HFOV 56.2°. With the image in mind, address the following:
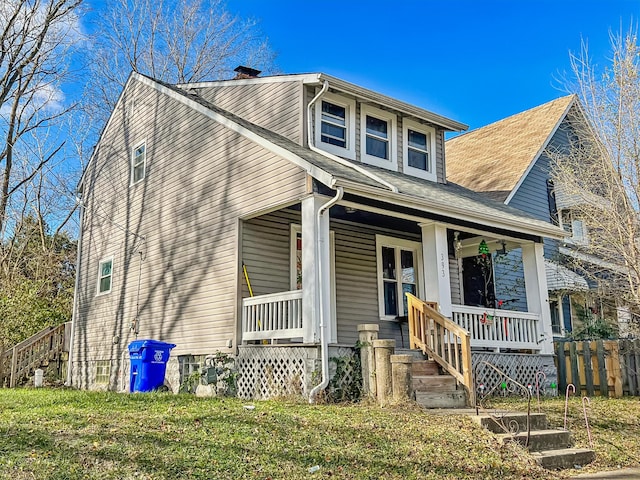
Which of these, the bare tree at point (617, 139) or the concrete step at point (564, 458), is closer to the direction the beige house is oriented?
the concrete step

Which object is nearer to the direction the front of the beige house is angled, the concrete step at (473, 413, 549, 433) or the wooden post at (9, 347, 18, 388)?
the concrete step

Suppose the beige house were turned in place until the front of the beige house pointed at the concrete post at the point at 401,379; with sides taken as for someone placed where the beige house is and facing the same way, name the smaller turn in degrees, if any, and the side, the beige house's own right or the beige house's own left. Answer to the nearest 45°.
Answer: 0° — it already faces it

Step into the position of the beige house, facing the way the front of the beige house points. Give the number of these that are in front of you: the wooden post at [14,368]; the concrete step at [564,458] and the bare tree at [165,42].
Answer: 1

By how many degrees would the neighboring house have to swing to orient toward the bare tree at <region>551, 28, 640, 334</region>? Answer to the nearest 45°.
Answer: approximately 45° to its right

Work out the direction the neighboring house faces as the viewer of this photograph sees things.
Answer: facing the viewer and to the right of the viewer

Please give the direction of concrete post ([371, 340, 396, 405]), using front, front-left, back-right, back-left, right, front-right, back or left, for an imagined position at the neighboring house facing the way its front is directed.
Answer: front-right

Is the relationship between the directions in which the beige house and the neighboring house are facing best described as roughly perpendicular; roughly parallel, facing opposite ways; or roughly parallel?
roughly parallel

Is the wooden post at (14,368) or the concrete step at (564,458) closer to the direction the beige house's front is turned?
the concrete step

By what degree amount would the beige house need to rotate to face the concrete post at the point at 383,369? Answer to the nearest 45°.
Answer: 0° — it already faces it

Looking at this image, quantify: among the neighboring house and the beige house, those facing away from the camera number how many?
0

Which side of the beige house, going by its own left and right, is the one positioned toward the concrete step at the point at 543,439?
front

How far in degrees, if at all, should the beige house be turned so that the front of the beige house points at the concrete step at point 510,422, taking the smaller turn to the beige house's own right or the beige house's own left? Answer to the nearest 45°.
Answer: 0° — it already faces it

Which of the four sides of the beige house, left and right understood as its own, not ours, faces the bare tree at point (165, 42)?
back

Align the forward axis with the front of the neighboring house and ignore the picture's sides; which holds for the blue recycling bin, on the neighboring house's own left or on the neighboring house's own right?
on the neighboring house's own right
